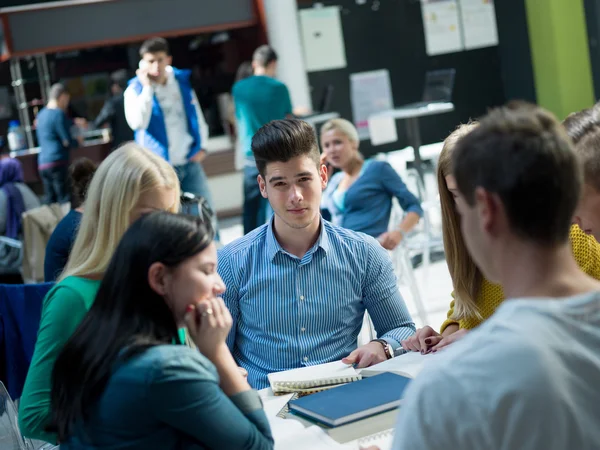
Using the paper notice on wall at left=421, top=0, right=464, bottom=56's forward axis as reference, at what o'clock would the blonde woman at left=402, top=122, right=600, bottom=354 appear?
The blonde woman is roughly at 12 o'clock from the paper notice on wall.

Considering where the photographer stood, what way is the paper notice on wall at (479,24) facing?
facing the viewer

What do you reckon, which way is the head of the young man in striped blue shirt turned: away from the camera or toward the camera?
toward the camera

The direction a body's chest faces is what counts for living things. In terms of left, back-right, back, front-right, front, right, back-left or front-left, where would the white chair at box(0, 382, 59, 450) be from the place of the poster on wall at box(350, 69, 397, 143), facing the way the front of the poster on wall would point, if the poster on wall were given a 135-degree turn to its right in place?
back-left

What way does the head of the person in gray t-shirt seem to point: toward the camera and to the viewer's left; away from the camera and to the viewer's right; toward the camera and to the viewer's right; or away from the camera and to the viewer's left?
away from the camera and to the viewer's left

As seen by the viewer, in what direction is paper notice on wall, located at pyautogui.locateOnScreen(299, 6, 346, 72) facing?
toward the camera

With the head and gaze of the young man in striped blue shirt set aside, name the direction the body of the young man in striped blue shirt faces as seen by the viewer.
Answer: toward the camera

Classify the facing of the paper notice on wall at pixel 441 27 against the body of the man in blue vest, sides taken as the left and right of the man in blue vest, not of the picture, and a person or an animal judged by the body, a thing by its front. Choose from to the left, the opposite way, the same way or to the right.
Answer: the same way

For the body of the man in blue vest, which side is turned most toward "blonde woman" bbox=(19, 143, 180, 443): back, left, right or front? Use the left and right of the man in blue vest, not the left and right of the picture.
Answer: front

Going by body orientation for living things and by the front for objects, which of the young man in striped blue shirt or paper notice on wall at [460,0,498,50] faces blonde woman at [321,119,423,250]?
the paper notice on wall

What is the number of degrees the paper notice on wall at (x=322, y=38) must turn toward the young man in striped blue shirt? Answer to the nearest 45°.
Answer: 0° — it already faces them

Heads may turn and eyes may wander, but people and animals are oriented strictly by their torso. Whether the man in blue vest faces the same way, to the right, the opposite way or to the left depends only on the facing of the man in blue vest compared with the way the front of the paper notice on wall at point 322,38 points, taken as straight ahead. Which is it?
the same way

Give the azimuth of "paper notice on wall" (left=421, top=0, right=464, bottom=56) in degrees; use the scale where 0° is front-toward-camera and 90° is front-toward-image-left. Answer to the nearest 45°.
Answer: approximately 0°

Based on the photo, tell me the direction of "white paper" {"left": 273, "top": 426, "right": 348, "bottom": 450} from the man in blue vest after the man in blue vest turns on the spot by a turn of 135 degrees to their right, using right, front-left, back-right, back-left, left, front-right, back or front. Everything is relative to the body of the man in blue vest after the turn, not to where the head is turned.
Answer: back-left

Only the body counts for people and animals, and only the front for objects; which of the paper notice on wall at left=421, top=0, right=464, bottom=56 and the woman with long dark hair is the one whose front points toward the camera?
the paper notice on wall

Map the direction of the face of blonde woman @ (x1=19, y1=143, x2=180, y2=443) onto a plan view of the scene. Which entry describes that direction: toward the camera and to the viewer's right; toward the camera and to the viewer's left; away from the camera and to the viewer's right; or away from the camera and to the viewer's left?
away from the camera and to the viewer's right

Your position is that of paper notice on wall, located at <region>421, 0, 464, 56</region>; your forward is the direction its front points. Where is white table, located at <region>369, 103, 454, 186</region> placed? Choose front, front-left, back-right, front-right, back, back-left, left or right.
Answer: front

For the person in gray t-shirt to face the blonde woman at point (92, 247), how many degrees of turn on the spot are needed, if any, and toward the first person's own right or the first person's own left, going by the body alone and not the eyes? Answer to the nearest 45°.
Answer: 0° — they already face them

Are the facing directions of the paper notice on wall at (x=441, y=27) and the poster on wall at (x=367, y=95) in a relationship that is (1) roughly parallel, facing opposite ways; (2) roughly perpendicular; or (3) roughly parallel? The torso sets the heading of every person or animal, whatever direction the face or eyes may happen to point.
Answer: roughly parallel

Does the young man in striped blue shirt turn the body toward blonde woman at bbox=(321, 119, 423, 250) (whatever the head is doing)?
no
